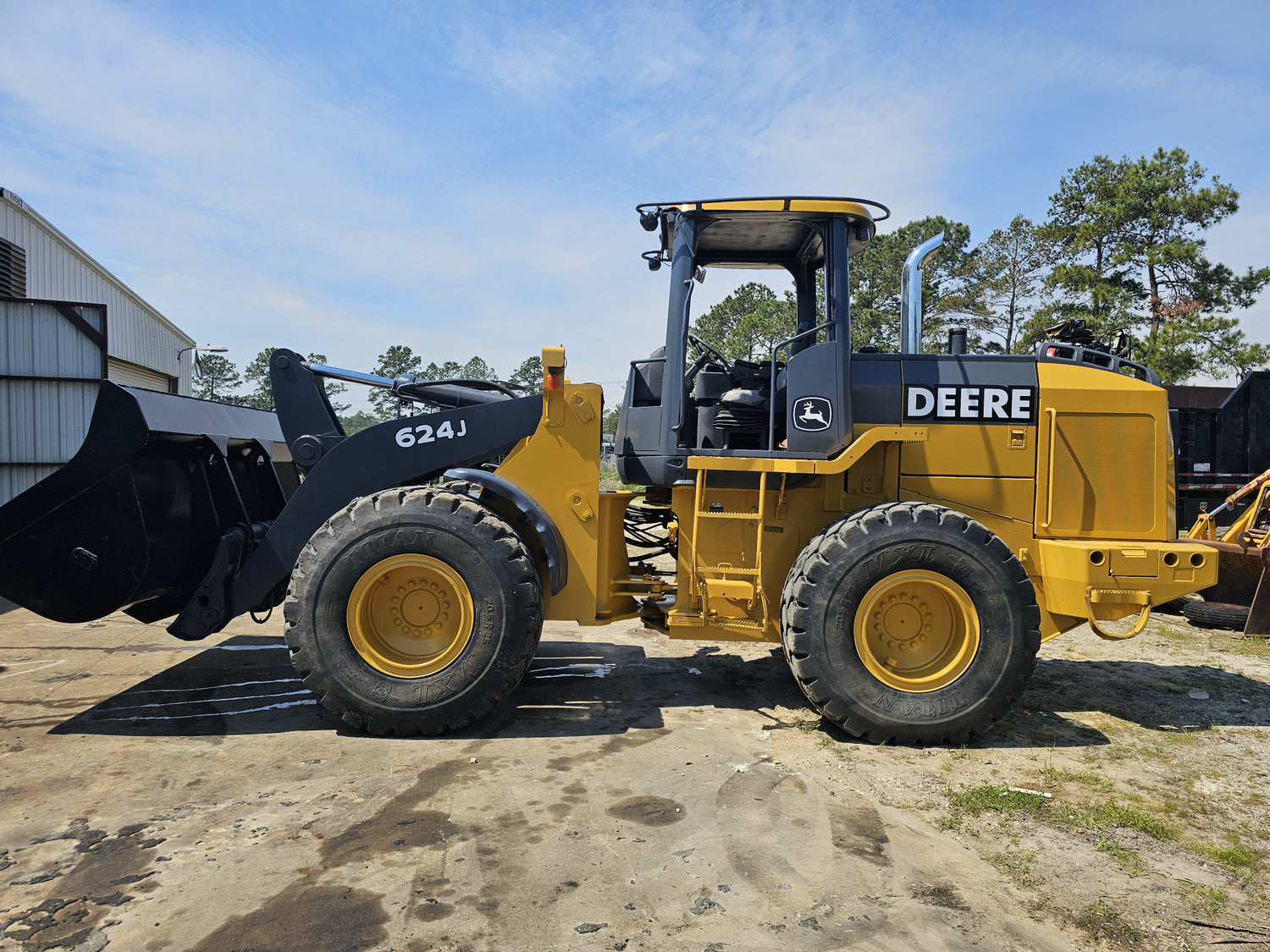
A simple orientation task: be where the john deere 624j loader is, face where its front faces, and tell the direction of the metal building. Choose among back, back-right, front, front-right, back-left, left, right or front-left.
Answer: front-right

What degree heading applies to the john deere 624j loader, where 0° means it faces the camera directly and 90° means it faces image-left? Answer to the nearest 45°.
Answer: approximately 90°
